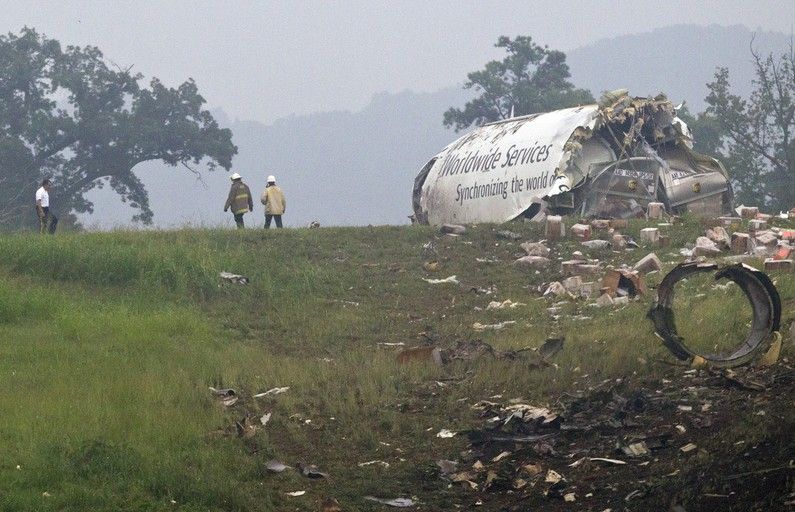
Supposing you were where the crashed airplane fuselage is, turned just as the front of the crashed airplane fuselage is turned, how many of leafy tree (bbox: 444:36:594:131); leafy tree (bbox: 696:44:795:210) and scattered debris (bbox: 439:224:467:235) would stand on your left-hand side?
1

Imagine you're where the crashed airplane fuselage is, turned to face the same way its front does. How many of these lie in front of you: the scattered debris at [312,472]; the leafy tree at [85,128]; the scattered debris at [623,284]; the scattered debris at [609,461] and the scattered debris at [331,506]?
1

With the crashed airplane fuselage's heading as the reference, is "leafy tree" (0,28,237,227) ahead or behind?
ahead

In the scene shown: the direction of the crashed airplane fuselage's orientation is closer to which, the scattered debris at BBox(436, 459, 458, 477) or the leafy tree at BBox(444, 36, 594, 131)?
the leafy tree

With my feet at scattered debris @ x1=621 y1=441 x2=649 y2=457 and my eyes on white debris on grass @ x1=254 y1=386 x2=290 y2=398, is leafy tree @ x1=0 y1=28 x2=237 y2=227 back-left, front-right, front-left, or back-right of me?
front-right

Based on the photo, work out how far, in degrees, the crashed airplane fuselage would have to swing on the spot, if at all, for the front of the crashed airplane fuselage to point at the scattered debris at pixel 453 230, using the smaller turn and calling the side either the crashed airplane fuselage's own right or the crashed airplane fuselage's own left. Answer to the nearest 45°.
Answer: approximately 90° to the crashed airplane fuselage's own left

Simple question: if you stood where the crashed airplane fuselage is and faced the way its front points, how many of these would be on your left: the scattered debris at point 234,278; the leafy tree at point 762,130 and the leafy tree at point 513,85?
1

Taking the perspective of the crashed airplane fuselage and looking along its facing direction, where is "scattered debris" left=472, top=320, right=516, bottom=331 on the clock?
The scattered debris is roughly at 8 o'clock from the crashed airplane fuselage.

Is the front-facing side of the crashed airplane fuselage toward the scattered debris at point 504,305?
no

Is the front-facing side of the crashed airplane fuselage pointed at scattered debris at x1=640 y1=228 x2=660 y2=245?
no

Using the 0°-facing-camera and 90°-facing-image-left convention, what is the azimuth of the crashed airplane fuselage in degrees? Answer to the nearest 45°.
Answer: approximately 135°

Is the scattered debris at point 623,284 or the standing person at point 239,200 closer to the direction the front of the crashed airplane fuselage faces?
the standing person

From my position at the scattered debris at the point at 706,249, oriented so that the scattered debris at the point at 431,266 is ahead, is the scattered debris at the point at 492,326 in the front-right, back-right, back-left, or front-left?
front-left

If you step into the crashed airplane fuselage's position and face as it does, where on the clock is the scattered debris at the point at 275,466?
The scattered debris is roughly at 8 o'clock from the crashed airplane fuselage.

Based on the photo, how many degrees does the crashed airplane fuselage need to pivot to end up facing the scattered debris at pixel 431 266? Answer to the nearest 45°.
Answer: approximately 90° to its left

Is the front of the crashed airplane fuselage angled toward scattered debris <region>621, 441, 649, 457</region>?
no

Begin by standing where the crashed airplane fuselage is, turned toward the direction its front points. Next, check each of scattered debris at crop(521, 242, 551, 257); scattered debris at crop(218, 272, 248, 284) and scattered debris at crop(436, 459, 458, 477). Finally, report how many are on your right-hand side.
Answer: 0

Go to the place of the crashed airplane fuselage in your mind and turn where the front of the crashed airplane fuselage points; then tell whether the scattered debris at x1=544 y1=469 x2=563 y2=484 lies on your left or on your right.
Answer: on your left

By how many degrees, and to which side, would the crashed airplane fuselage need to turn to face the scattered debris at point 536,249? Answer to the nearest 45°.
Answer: approximately 135° to its left
